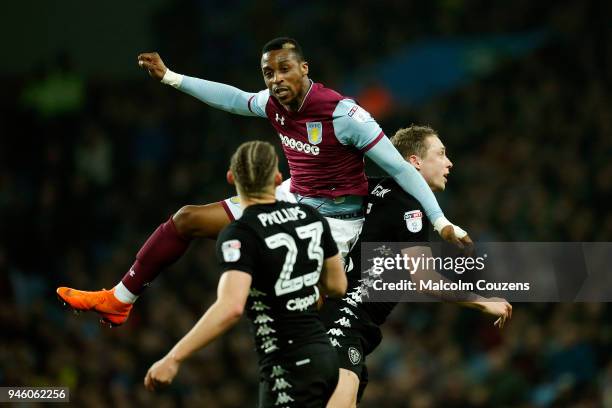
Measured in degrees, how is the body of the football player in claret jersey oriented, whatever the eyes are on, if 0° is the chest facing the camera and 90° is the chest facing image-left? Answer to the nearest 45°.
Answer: approximately 45°
